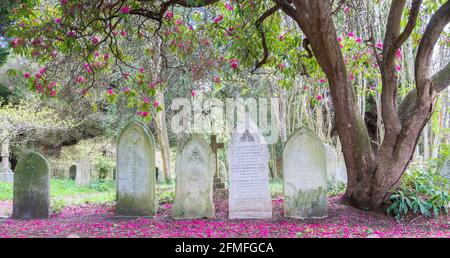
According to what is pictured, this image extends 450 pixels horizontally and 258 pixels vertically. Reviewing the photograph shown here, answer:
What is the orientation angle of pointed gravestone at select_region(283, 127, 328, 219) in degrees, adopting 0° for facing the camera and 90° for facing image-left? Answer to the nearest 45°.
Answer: approximately 0°

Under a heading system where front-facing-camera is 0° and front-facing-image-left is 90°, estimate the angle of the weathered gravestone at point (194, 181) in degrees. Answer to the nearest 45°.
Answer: approximately 0°

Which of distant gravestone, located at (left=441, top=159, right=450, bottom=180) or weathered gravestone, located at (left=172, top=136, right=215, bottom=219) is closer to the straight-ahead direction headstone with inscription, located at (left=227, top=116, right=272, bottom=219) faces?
the weathered gravestone

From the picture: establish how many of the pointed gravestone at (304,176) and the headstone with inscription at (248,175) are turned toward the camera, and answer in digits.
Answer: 2

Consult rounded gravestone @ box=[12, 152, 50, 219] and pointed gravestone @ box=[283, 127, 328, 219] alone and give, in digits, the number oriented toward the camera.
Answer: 2

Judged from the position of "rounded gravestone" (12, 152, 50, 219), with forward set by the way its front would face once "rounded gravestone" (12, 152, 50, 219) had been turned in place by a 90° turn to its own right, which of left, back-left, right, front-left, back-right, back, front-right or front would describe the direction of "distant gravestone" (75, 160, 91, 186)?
right

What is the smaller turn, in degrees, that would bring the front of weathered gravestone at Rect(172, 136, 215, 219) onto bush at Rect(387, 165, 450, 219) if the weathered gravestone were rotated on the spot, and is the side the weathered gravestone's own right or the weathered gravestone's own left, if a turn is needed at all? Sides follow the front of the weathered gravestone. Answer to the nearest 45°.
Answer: approximately 90° to the weathered gravestone's own left

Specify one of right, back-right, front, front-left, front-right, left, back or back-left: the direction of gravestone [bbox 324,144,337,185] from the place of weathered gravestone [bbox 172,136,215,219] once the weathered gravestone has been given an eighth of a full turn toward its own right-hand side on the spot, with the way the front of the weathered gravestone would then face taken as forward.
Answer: back

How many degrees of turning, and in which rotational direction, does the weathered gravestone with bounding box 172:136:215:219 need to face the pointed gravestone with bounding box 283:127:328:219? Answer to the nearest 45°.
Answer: approximately 90° to its left

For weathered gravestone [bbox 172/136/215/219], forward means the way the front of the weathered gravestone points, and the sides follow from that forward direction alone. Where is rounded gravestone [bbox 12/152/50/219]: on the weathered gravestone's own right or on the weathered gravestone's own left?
on the weathered gravestone's own right
